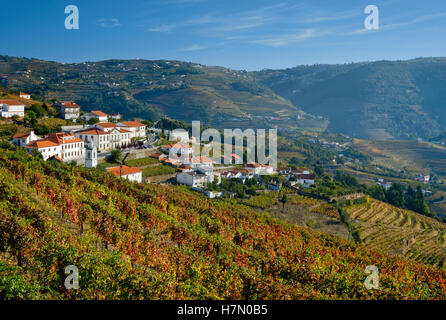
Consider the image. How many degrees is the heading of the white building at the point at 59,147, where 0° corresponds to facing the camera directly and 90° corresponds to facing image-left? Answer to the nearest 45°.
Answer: approximately 315°

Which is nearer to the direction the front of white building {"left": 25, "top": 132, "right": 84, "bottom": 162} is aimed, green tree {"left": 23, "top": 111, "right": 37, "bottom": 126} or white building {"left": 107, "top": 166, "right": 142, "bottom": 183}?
the white building

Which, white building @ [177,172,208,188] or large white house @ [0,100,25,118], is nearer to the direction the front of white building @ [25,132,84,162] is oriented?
the white building

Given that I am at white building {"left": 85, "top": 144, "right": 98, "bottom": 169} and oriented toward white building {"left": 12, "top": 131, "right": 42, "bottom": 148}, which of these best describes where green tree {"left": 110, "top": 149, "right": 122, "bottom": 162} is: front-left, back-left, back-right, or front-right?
back-right

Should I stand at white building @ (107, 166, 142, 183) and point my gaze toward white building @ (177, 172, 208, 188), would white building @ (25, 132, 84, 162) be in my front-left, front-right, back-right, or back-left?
back-left

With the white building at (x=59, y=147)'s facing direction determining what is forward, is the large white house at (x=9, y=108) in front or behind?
behind
